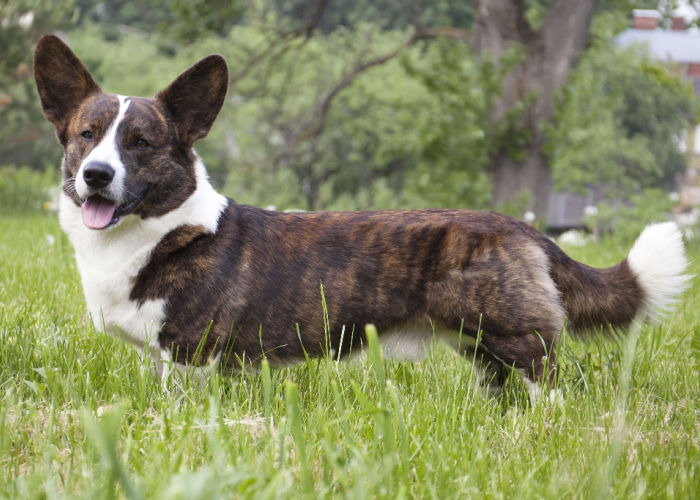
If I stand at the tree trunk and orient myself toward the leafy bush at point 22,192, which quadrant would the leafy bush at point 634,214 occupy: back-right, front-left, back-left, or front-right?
back-left

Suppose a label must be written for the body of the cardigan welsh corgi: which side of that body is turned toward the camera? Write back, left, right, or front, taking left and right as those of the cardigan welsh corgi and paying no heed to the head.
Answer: left

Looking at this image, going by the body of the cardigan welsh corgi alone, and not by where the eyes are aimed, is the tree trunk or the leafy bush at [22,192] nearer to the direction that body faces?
the leafy bush

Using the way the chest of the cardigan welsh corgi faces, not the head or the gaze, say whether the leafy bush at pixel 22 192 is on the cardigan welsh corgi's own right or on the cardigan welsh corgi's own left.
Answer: on the cardigan welsh corgi's own right

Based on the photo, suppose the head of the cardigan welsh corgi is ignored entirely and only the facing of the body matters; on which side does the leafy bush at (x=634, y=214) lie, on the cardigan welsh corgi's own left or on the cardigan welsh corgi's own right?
on the cardigan welsh corgi's own right

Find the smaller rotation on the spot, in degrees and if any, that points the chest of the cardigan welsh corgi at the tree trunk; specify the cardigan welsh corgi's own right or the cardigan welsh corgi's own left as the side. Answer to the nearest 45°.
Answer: approximately 90° to the cardigan welsh corgi's own right
